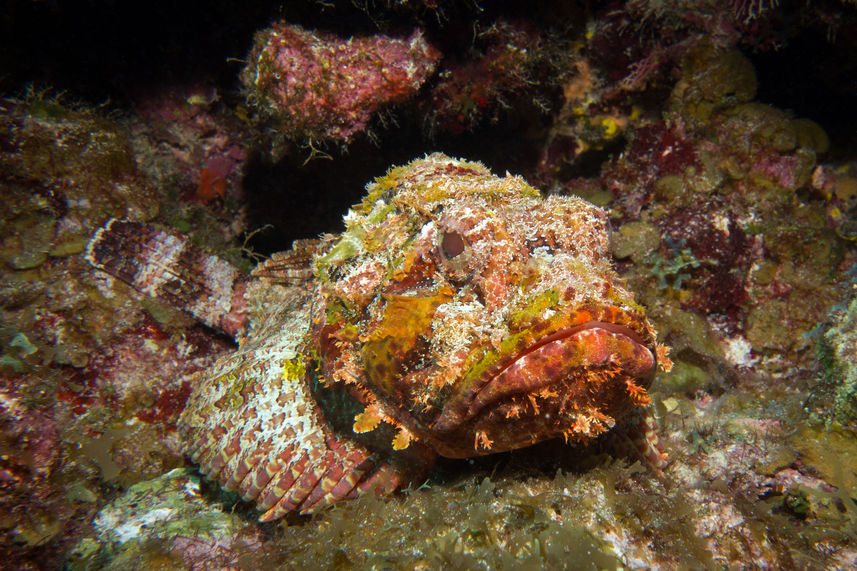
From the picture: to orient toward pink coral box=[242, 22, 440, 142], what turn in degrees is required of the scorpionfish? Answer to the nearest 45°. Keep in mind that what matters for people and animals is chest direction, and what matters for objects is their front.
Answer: approximately 180°

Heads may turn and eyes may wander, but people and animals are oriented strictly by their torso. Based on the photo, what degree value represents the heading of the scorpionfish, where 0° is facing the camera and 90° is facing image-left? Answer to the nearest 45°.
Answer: approximately 315°
